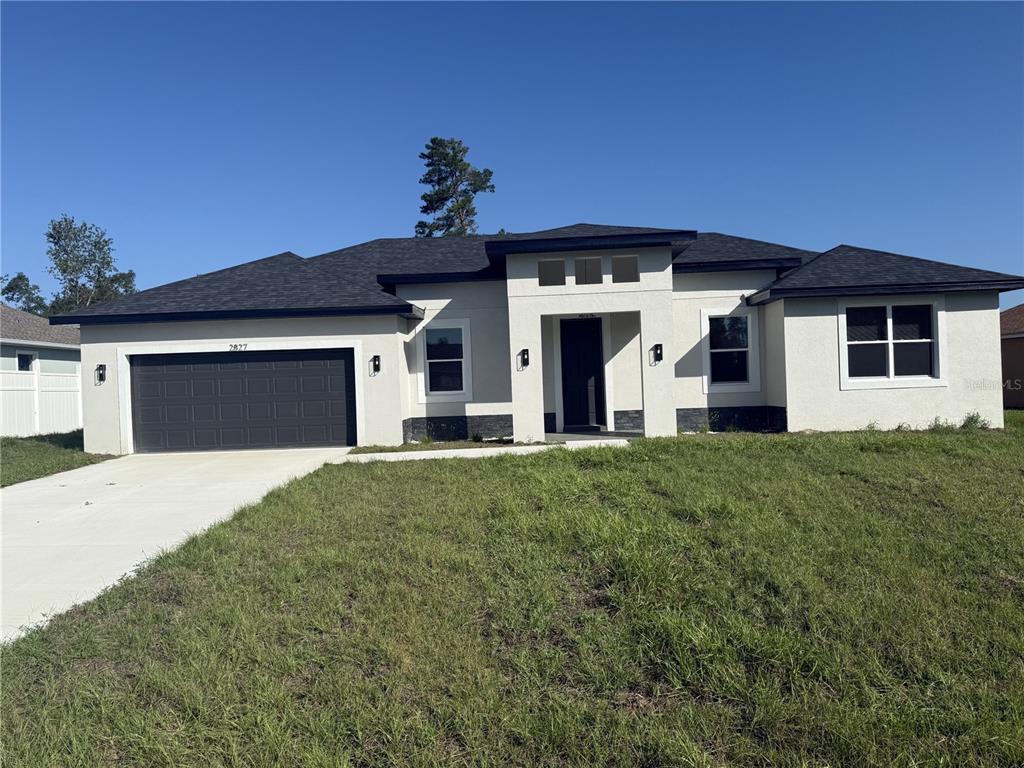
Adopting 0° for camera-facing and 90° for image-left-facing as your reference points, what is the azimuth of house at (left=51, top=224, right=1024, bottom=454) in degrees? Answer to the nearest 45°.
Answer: approximately 0°

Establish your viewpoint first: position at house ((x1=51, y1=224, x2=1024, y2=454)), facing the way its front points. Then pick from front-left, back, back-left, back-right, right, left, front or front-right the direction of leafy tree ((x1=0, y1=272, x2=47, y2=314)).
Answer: back-right

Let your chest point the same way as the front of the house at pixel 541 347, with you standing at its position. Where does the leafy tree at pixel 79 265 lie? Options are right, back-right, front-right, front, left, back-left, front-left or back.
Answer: back-right

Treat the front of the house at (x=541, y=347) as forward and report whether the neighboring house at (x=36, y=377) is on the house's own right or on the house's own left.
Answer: on the house's own right

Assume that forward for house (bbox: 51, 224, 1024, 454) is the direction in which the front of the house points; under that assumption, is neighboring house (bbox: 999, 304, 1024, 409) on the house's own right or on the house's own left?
on the house's own left

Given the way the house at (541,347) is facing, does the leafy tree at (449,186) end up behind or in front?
behind
